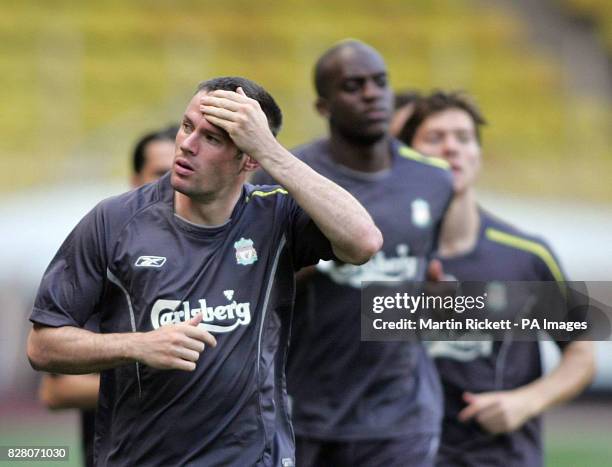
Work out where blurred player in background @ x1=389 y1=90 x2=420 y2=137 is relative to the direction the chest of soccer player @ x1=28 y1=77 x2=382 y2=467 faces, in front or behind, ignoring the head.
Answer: behind

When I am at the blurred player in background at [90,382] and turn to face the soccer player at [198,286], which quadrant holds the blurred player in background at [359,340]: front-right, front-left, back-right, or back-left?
front-left

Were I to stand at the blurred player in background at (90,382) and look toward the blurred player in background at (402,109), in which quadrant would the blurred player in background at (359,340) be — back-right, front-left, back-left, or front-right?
front-right

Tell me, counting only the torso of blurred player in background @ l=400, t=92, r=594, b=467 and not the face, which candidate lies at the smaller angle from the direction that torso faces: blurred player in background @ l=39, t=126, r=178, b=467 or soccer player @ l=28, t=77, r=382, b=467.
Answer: the soccer player

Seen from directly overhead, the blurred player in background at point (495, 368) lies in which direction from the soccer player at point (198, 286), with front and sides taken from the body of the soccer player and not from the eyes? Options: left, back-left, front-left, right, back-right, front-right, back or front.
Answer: back-left

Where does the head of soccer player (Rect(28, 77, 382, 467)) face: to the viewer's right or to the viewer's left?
to the viewer's left

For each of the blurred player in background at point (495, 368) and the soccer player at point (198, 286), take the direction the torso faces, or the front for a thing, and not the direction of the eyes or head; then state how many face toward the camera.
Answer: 2

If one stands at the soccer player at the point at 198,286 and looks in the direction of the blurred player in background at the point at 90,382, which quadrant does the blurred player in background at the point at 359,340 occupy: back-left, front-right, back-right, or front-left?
front-right

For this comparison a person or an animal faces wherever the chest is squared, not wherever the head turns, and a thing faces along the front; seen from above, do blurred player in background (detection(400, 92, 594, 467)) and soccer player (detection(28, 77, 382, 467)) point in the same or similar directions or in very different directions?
same or similar directions

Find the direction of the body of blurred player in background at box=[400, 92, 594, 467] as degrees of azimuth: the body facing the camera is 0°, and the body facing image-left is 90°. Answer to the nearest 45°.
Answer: approximately 0°

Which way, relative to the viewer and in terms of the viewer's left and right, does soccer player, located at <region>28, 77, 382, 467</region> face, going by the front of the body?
facing the viewer

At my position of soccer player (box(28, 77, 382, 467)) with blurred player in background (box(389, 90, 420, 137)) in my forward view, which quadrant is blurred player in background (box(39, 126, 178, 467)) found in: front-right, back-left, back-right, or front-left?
front-left
